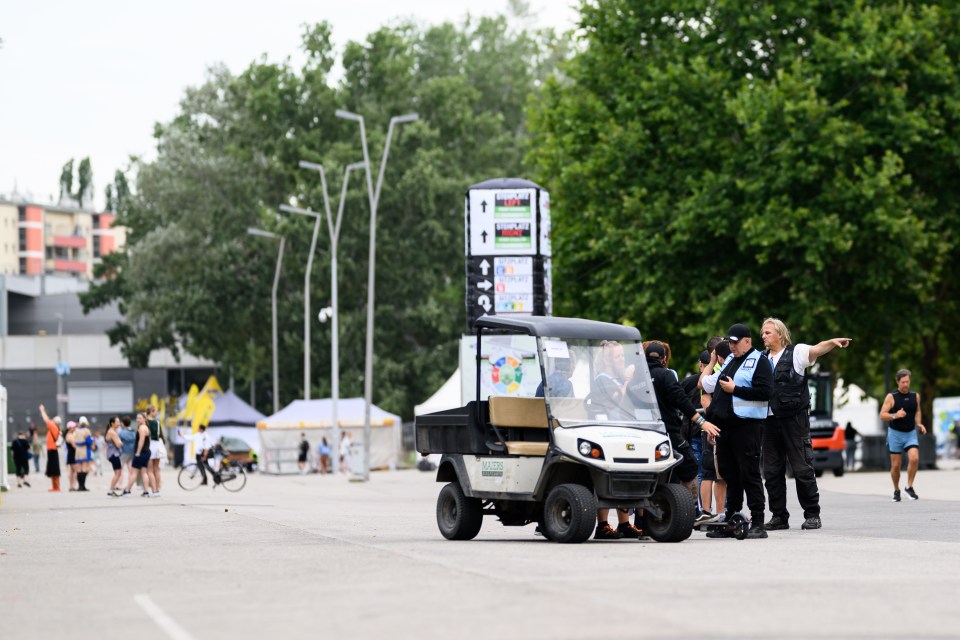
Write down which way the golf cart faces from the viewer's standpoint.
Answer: facing the viewer and to the right of the viewer

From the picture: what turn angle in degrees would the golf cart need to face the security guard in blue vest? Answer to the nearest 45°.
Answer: approximately 45° to its left

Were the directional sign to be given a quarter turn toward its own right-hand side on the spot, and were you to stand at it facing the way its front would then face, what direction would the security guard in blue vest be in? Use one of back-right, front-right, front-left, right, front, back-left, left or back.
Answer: left

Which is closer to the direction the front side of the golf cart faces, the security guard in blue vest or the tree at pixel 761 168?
the security guard in blue vest

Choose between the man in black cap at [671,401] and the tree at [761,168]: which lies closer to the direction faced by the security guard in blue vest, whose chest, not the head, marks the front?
the man in black cap

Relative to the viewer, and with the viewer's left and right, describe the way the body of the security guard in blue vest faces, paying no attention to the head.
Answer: facing the viewer and to the left of the viewer

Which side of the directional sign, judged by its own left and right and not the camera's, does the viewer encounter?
front

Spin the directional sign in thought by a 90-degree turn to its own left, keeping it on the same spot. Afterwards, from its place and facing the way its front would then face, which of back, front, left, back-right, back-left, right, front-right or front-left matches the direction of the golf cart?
right

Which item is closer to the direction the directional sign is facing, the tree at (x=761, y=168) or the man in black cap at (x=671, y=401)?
the man in black cap

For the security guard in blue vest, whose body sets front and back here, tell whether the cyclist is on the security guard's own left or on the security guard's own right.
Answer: on the security guard's own right

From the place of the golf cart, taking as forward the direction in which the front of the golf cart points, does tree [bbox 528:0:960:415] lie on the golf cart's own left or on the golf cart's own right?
on the golf cart's own left
